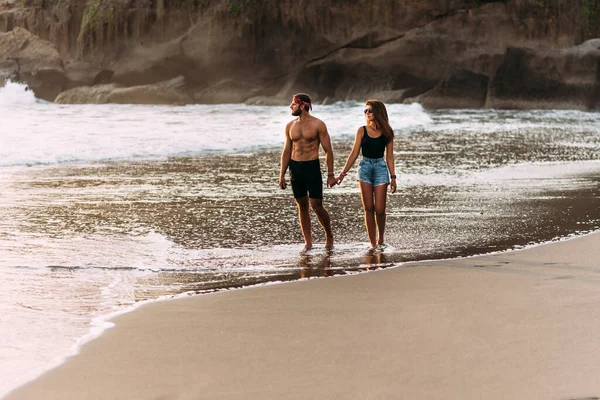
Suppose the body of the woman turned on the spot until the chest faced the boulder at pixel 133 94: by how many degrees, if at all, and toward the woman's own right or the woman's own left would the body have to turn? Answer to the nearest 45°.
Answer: approximately 180°

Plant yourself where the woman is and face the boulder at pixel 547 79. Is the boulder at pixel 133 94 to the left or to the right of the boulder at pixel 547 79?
left

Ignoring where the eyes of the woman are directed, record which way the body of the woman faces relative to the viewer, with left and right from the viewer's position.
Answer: facing the viewer

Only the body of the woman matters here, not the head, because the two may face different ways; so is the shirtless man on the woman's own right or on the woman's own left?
on the woman's own right

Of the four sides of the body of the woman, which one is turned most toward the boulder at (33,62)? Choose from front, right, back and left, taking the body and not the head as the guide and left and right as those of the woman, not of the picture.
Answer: back

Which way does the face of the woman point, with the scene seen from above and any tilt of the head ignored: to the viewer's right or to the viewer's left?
to the viewer's left

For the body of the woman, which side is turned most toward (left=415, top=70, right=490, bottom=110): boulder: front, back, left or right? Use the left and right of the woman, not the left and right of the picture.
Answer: back

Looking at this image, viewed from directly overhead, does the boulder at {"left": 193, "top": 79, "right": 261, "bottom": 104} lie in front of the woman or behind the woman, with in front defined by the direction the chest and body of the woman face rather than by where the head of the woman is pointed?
behind

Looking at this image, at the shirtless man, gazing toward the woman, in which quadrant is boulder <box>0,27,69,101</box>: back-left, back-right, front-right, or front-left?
back-left
